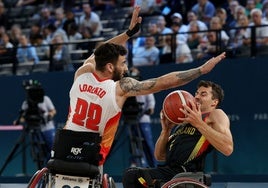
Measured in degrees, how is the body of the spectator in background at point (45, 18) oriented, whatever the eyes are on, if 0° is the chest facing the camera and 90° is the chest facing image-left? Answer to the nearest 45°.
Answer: approximately 0°

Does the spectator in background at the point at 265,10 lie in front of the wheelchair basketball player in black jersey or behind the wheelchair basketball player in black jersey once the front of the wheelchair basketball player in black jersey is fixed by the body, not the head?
behind

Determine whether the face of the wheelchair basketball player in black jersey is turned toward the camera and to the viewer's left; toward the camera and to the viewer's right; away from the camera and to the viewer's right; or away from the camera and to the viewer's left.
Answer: toward the camera and to the viewer's left

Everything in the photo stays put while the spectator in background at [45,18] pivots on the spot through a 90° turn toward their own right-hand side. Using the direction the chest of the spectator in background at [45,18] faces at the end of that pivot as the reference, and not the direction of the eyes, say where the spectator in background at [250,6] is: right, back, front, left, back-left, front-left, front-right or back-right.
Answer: back-left

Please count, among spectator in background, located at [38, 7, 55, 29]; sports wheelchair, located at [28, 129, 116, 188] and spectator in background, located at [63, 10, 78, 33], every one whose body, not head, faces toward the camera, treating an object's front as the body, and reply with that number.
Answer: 2

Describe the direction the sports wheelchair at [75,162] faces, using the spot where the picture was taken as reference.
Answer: facing away from the viewer
